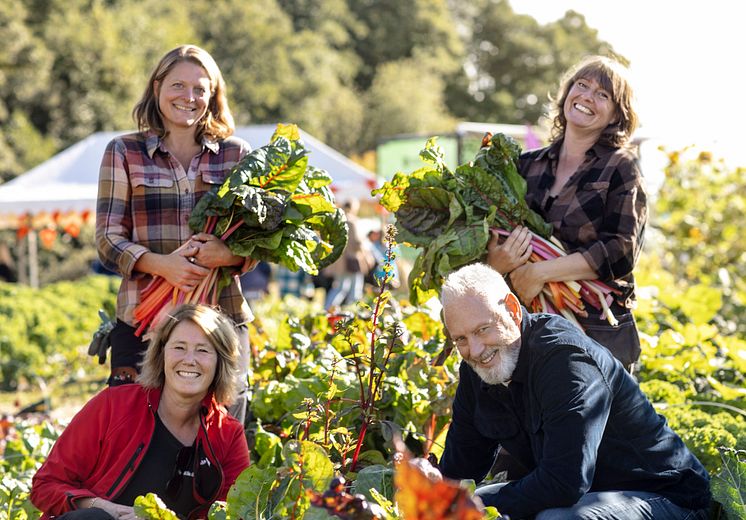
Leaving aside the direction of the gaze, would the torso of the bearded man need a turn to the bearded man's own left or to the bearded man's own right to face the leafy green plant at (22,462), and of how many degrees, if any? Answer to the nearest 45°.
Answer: approximately 45° to the bearded man's own right

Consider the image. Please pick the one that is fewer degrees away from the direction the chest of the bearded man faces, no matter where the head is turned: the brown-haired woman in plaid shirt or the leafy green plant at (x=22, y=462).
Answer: the leafy green plant

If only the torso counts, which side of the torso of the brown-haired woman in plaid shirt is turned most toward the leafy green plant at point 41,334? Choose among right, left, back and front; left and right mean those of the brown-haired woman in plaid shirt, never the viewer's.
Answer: right

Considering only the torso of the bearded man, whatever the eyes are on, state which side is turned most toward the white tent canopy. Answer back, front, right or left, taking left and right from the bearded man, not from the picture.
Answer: right

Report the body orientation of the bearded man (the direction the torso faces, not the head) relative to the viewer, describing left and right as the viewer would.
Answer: facing the viewer and to the left of the viewer

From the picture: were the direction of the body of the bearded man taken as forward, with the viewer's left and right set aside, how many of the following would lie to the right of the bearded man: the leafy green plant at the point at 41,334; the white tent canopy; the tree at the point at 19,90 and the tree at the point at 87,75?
4

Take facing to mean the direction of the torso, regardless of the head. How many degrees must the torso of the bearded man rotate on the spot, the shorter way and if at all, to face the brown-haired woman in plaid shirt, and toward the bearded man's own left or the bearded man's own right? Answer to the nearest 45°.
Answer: approximately 135° to the bearded man's own right

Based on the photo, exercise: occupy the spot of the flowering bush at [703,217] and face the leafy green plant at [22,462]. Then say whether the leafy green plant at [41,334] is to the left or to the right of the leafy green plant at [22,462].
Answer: right

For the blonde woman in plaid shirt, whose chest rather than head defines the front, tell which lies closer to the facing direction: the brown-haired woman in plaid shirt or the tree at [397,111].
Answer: the brown-haired woman in plaid shirt

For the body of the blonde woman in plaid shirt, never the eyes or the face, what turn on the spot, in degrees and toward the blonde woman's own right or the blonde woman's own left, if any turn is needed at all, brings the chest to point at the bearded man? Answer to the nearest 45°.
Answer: approximately 45° to the blonde woman's own left

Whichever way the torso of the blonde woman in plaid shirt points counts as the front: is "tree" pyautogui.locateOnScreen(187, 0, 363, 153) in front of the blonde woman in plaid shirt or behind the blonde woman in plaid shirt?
behind

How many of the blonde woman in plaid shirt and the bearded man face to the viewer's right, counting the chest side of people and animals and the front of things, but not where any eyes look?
0

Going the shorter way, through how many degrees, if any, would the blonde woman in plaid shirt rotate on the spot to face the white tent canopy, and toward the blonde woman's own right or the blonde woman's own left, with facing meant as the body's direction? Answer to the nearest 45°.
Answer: approximately 180°

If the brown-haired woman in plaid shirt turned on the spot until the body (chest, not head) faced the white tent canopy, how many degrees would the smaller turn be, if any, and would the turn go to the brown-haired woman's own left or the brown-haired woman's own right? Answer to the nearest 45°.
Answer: approximately 90° to the brown-haired woman's own right
